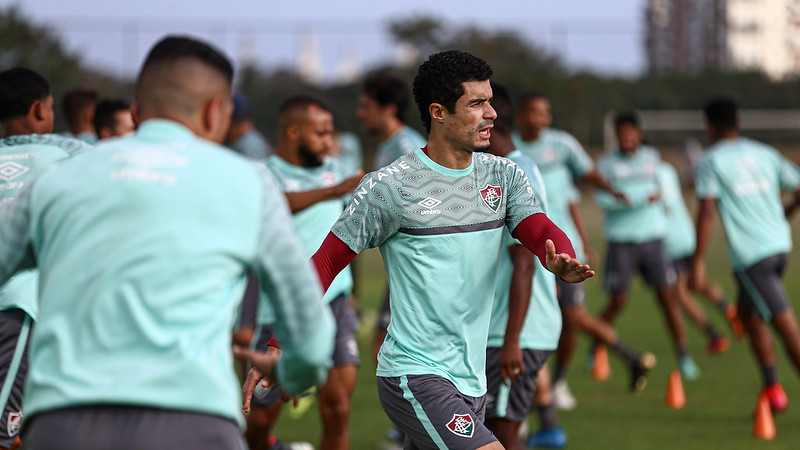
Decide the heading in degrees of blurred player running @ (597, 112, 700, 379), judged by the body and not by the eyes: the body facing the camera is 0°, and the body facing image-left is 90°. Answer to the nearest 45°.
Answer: approximately 0°

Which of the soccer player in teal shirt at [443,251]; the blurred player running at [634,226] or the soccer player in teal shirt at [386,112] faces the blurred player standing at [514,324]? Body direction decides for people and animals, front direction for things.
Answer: the blurred player running at [634,226]

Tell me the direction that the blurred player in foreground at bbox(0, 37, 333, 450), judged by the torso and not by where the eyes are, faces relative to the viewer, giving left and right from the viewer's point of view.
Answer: facing away from the viewer

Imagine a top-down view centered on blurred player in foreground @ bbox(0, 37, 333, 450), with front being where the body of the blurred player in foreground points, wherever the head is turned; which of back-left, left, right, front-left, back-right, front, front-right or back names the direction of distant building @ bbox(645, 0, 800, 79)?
front-right

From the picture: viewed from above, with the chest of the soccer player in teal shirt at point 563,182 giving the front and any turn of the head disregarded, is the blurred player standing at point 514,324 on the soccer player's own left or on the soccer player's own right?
on the soccer player's own right

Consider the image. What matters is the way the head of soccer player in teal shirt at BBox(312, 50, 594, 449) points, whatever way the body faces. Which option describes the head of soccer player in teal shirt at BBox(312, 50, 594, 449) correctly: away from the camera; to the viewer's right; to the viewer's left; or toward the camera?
to the viewer's right

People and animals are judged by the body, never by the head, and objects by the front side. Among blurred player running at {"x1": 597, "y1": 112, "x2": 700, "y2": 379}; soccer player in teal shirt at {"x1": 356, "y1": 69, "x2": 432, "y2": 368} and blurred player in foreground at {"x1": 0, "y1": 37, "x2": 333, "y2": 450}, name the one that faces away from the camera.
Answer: the blurred player in foreground
